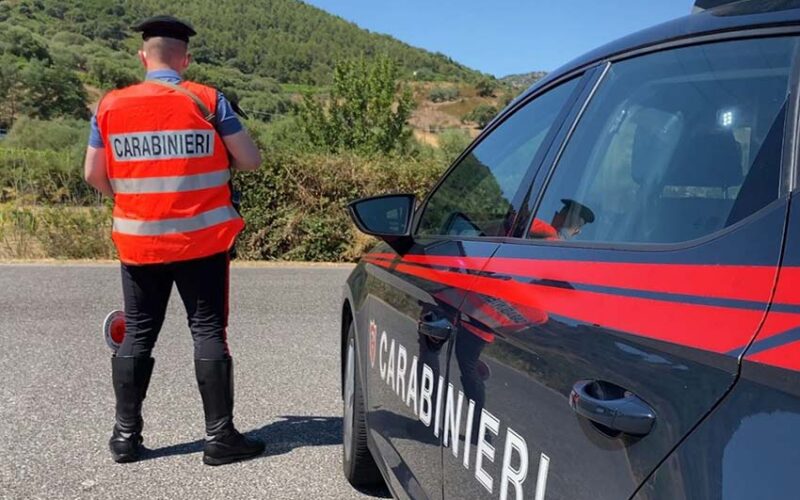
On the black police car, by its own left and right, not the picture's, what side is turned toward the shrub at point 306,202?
front

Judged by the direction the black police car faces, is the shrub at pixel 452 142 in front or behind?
in front

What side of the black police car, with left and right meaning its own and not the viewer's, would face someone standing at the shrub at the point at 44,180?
front

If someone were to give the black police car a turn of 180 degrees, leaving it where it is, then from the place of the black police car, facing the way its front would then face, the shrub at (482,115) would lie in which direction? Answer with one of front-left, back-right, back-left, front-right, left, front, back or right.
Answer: back-left

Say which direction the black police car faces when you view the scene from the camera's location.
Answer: facing away from the viewer and to the left of the viewer

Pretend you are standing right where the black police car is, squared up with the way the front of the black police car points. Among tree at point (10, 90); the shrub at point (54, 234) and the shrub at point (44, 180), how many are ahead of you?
3

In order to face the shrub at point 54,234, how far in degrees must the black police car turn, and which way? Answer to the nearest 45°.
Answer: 0° — it already faces it

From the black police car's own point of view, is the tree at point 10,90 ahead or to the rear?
ahead

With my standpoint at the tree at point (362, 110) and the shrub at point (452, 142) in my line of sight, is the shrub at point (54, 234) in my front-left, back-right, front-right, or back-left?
back-right
